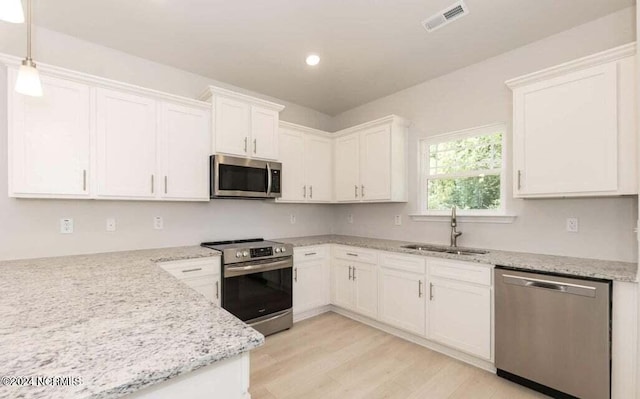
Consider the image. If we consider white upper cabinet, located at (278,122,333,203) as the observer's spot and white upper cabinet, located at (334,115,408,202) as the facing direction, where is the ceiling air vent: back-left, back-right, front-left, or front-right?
front-right

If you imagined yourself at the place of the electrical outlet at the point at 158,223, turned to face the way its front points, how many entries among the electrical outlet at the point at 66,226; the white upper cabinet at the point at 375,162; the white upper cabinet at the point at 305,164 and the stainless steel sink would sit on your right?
1

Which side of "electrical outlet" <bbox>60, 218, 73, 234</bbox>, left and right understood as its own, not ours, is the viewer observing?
front

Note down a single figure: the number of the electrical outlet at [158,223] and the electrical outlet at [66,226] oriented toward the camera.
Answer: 2

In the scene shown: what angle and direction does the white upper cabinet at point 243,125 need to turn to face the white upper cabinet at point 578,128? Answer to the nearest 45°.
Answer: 0° — it already faces it

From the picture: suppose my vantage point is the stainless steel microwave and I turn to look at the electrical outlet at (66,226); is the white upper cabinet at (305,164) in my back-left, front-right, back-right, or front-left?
back-right

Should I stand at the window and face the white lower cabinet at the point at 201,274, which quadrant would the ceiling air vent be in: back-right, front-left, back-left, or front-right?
front-left

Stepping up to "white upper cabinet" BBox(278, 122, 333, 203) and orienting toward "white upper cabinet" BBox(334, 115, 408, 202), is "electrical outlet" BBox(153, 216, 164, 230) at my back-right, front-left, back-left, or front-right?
back-right

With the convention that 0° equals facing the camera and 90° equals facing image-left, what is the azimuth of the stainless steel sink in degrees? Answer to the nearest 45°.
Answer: approximately 45°

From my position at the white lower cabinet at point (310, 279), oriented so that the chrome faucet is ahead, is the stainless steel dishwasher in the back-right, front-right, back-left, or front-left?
front-right

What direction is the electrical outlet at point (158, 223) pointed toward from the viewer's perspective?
toward the camera
